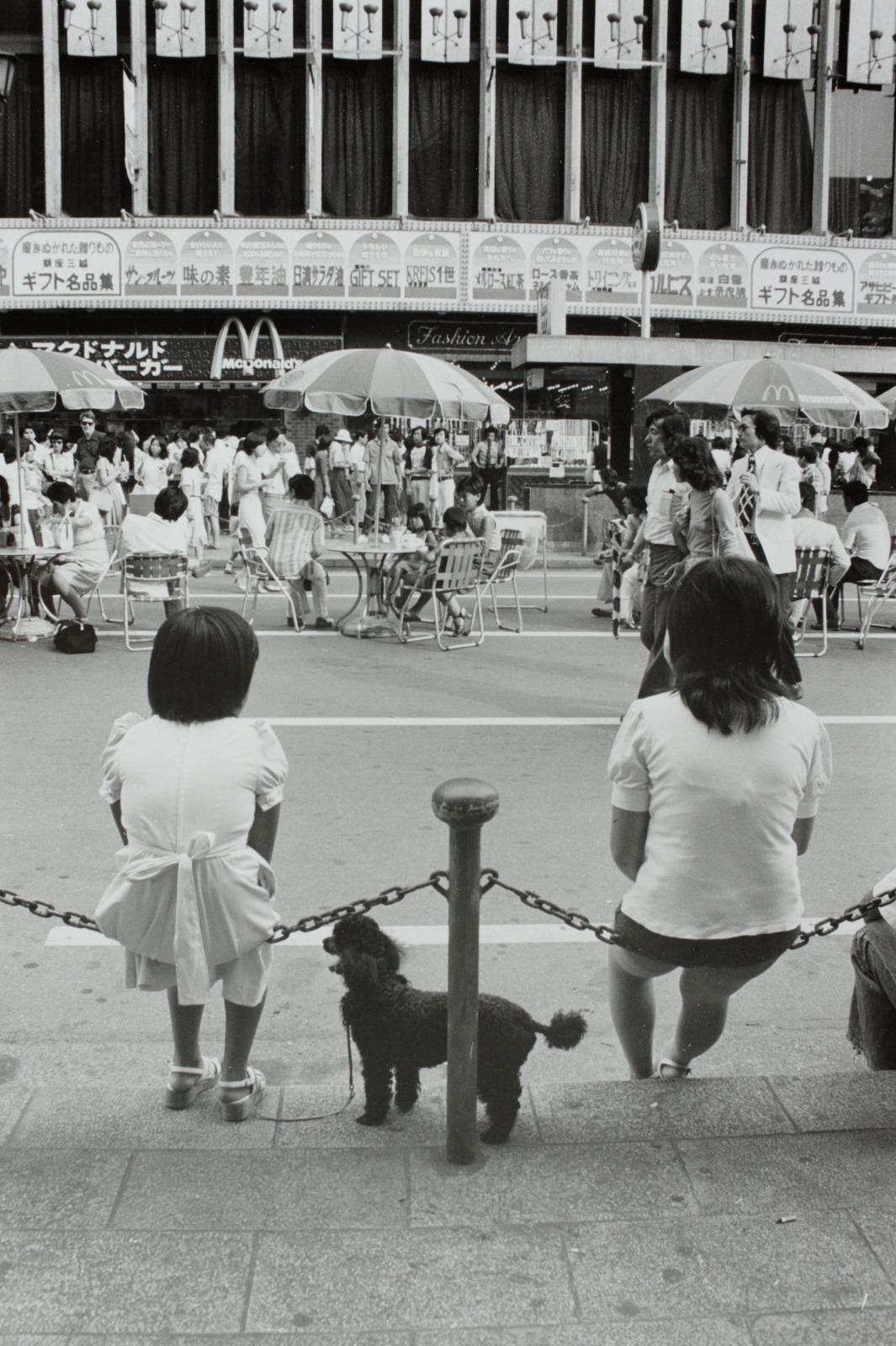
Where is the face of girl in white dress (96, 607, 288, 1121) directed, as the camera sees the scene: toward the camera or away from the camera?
away from the camera

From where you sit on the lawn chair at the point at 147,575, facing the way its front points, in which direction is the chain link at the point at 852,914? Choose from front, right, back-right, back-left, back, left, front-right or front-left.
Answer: back

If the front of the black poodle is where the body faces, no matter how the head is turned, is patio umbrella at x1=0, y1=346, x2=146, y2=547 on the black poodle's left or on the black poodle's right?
on the black poodle's right

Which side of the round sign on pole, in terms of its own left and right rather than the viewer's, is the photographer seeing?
left
